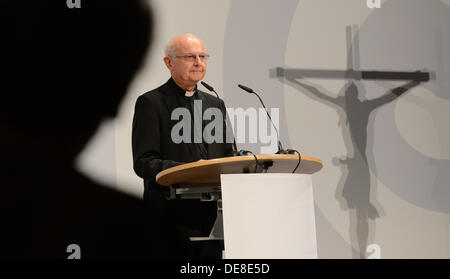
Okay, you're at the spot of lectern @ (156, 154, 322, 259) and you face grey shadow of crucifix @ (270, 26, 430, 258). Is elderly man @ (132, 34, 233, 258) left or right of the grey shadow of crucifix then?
left

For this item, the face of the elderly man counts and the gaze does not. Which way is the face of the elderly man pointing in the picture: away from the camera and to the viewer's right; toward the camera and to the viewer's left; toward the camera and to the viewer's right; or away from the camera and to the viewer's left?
toward the camera and to the viewer's right

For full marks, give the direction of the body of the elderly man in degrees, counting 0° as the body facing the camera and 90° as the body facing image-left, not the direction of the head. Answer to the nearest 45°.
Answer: approximately 315°

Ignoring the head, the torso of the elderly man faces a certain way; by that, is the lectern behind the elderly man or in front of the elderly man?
in front

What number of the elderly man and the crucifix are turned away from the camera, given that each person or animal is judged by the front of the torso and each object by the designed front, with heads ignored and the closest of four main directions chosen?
0

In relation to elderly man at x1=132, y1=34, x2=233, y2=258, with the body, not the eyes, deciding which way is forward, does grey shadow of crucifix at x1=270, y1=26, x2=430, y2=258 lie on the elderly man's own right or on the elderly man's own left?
on the elderly man's own left

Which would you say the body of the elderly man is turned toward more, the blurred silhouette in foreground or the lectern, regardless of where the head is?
the lectern
